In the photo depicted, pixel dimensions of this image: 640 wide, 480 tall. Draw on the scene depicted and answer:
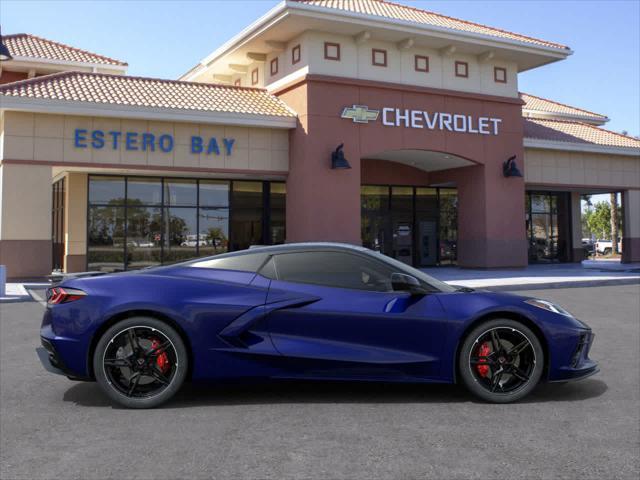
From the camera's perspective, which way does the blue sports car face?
to the viewer's right

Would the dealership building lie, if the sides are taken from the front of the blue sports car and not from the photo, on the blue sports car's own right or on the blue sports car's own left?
on the blue sports car's own left
